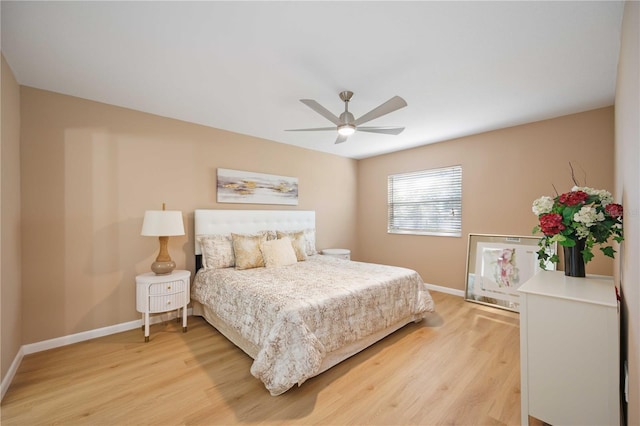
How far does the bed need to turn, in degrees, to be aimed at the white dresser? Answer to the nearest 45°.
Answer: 0° — it already faces it

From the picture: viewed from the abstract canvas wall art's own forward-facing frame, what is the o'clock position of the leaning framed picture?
The leaning framed picture is roughly at 11 o'clock from the abstract canvas wall art.

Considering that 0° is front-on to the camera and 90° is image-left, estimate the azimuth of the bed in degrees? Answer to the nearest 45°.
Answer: approximately 315°

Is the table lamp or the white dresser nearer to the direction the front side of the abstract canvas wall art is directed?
the white dresser

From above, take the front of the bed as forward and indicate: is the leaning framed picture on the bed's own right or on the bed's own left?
on the bed's own left

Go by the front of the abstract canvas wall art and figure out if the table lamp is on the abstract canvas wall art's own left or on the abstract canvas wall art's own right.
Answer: on the abstract canvas wall art's own right

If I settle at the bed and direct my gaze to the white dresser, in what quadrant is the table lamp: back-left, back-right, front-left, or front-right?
back-right

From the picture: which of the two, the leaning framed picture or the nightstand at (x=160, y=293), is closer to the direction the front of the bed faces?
the leaning framed picture

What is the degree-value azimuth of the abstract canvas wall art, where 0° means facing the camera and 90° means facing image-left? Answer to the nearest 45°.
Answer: approximately 315°

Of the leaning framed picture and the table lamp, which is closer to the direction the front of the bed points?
the leaning framed picture

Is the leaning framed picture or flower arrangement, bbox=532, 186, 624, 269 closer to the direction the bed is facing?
the flower arrangement
